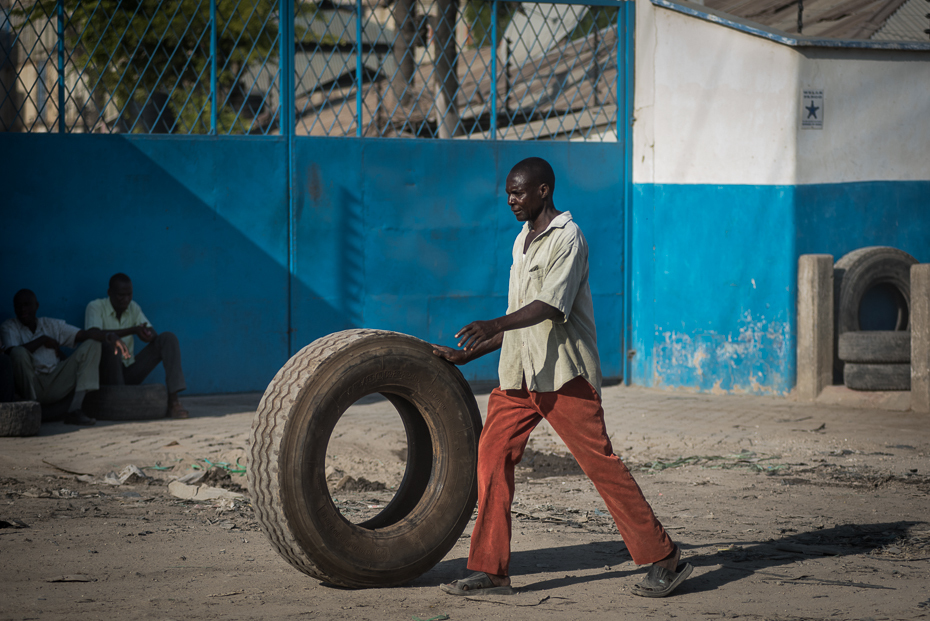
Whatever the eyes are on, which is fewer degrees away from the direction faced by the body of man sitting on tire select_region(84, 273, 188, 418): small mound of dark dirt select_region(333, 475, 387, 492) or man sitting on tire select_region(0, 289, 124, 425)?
the small mound of dark dirt

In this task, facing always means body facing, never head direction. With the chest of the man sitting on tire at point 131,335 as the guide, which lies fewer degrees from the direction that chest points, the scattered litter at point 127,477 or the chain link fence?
the scattered litter

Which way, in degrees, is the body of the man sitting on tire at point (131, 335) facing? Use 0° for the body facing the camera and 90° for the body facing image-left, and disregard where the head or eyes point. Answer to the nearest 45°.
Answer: approximately 315°

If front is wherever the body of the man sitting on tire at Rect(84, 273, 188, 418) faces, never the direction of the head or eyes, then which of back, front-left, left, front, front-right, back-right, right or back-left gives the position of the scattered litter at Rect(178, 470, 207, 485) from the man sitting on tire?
front-right

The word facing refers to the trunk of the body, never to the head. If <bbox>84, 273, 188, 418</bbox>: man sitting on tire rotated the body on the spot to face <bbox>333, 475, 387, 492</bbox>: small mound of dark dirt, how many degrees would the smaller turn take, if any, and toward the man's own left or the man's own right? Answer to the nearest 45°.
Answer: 0° — they already face it

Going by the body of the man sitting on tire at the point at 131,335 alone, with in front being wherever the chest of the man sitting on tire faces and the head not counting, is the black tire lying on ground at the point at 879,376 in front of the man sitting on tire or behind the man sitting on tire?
in front

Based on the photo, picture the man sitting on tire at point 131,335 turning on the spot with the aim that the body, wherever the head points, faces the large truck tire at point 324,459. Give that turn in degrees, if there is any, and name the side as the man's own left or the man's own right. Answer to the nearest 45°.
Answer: approximately 45° to the man's own right

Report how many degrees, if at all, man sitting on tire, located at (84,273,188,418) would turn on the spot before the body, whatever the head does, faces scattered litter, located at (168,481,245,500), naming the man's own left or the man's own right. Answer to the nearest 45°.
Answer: approximately 45° to the man's own right

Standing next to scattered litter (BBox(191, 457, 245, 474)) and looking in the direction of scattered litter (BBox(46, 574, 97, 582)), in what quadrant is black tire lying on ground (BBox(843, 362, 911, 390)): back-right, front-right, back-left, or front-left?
back-left

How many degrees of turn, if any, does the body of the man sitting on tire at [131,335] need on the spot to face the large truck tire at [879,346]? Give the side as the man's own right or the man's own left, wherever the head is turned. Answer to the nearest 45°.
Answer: approximately 45° to the man's own left

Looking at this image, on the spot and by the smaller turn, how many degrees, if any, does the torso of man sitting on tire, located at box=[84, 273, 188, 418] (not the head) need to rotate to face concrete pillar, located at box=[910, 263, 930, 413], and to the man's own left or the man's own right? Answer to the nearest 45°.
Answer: approximately 45° to the man's own left

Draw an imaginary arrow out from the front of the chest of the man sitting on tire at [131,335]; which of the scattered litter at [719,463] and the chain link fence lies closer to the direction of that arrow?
the scattered litter

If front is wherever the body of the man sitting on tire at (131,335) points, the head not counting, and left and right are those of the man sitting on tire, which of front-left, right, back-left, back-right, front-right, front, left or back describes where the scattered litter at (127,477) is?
front-right

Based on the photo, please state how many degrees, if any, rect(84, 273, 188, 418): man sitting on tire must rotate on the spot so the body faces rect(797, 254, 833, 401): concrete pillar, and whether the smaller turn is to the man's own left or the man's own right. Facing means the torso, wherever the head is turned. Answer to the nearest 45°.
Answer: approximately 45° to the man's own left
